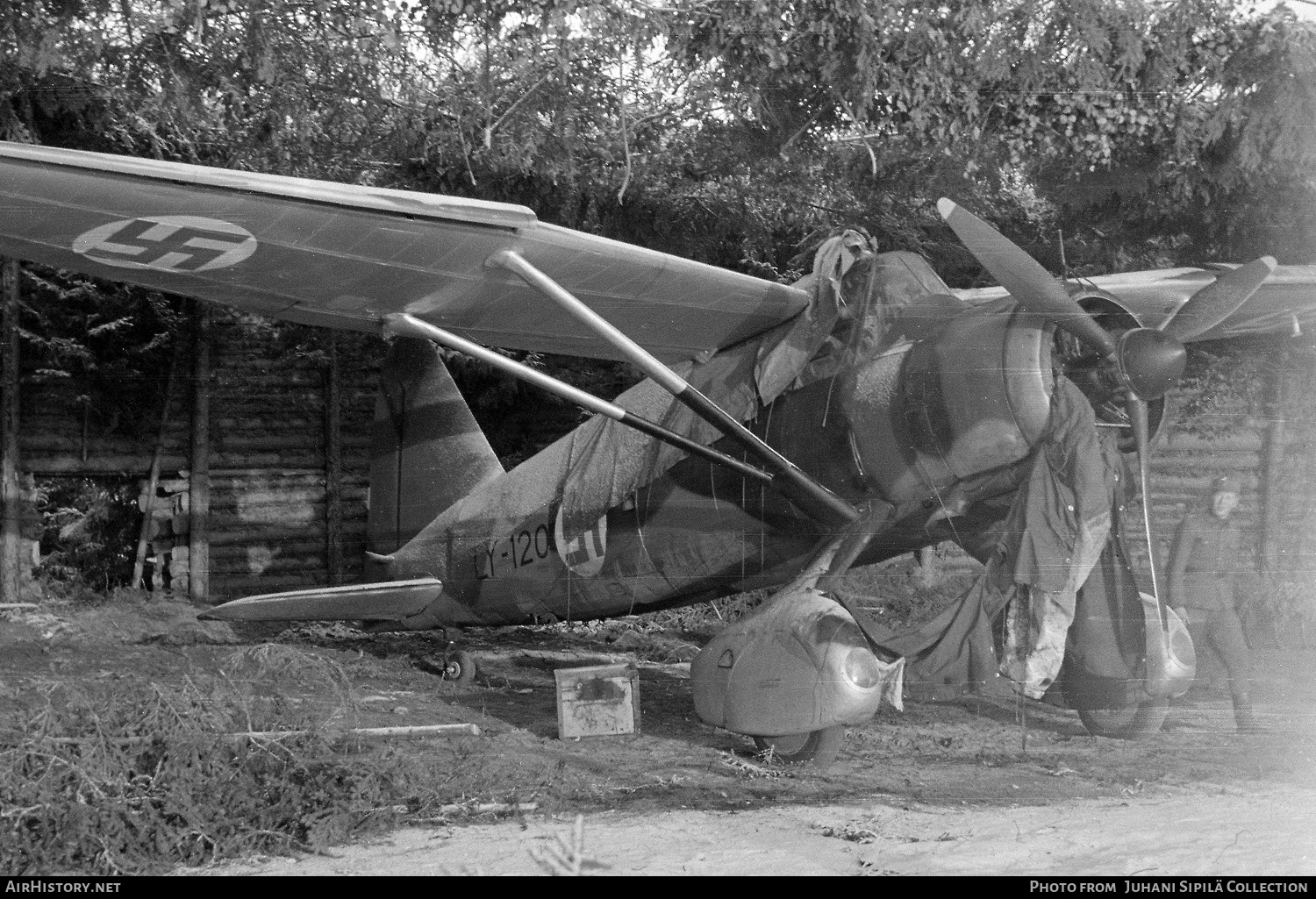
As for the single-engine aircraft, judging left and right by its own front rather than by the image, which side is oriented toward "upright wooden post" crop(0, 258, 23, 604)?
back

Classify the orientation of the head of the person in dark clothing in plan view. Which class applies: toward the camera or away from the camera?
toward the camera

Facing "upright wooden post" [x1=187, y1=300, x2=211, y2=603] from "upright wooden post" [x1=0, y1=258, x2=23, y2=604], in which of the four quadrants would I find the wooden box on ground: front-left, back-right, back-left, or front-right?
front-right

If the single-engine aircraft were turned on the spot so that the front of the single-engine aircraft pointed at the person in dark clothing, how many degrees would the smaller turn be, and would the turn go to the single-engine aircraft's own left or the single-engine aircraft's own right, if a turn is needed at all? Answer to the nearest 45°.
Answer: approximately 45° to the single-engine aircraft's own left

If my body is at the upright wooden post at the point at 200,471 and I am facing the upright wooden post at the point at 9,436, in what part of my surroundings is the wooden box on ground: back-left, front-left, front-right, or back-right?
back-left

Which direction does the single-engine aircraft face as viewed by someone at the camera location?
facing the viewer and to the right of the viewer

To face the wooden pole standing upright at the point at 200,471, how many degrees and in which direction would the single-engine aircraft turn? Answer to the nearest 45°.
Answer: approximately 180°

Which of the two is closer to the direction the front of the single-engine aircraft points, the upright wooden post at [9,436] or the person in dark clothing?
the person in dark clothing

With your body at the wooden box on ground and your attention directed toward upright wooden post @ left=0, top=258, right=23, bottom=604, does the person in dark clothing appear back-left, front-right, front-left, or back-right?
back-right
